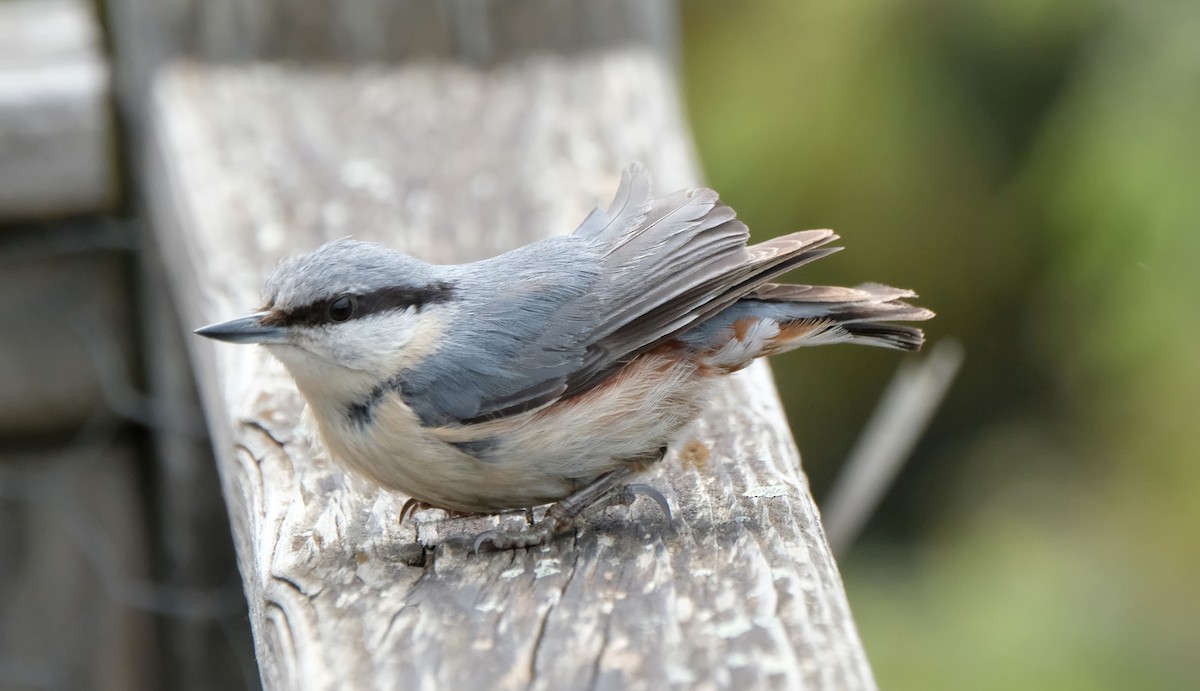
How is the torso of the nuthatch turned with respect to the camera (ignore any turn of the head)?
to the viewer's left

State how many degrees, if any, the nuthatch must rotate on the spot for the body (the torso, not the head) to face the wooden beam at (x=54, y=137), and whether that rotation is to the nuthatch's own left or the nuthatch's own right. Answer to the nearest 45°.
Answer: approximately 45° to the nuthatch's own right
